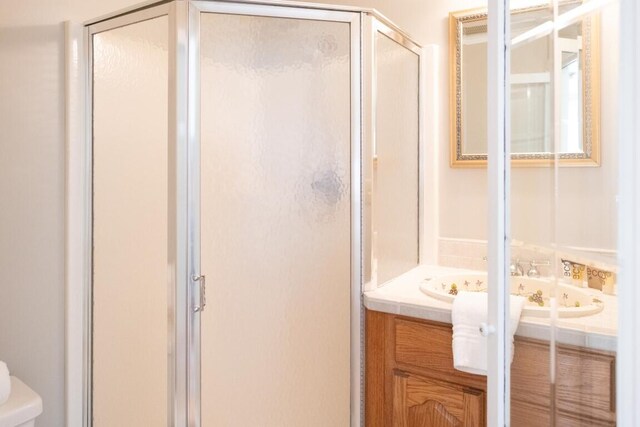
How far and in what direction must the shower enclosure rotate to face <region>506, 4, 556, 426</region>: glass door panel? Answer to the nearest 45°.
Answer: approximately 45° to its left

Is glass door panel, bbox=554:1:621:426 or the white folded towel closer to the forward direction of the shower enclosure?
the glass door panel

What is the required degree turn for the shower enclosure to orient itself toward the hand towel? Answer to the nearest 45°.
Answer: approximately 45° to its left

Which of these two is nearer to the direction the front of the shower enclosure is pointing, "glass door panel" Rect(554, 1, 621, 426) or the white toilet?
the glass door panel

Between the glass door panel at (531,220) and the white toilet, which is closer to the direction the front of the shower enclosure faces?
the glass door panel
